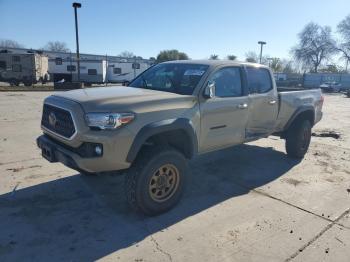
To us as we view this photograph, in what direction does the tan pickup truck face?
facing the viewer and to the left of the viewer

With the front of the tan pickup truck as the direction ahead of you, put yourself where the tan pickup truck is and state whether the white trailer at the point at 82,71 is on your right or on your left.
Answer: on your right

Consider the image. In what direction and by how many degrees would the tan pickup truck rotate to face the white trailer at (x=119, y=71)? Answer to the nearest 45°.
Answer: approximately 135° to its right

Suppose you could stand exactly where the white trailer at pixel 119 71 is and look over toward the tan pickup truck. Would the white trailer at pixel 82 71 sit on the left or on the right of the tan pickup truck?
right
